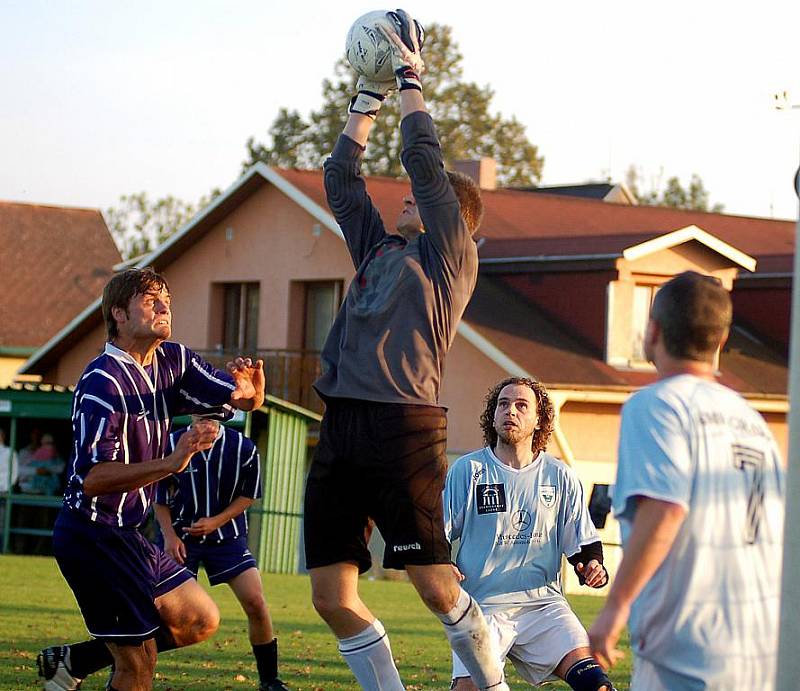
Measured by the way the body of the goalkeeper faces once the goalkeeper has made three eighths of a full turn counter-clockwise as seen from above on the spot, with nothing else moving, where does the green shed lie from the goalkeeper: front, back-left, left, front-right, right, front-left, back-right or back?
left

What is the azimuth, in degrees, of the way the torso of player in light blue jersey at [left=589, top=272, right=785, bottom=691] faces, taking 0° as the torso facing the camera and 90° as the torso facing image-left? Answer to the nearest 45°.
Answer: approximately 135°

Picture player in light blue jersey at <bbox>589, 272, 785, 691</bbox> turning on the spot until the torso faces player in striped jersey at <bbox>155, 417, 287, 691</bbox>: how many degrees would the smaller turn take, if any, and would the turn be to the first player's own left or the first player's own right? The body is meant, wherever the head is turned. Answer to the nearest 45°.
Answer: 0° — they already face them

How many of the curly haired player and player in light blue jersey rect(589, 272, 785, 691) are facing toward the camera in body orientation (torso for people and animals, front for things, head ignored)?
1

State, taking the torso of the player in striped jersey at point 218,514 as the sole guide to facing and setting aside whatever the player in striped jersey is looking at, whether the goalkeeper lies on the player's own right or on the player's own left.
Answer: on the player's own left

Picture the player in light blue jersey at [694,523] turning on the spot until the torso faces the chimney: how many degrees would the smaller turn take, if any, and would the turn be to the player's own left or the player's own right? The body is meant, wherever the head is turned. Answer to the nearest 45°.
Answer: approximately 45° to the player's own right

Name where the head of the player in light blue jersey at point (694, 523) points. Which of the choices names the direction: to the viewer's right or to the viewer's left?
to the viewer's left

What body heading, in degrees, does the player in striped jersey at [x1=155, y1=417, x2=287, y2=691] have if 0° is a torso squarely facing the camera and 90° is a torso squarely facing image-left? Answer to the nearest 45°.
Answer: approximately 45°

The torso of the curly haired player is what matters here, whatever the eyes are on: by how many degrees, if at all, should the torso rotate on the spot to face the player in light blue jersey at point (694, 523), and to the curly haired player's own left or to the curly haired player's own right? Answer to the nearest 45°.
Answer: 0° — they already face them

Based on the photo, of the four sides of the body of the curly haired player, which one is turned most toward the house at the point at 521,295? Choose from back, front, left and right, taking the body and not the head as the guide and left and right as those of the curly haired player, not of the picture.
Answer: back

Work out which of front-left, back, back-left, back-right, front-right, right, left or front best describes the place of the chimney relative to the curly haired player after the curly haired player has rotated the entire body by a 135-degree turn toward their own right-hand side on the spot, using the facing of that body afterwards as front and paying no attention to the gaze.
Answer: front-right

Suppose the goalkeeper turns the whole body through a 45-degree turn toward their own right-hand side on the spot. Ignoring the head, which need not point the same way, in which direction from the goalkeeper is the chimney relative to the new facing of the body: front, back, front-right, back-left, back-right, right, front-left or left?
right
